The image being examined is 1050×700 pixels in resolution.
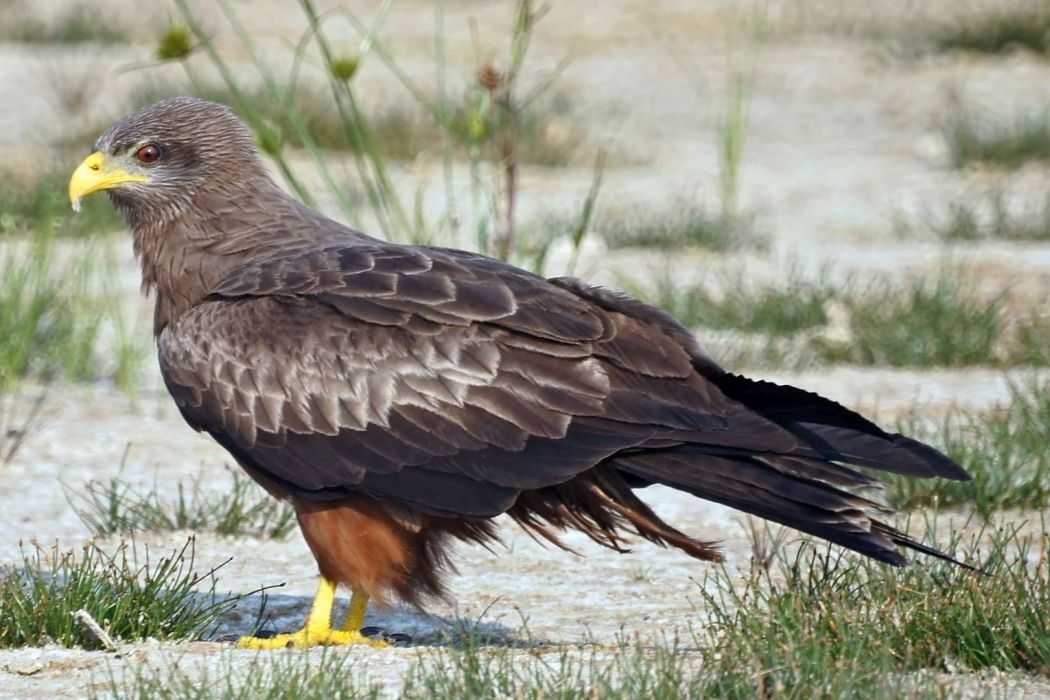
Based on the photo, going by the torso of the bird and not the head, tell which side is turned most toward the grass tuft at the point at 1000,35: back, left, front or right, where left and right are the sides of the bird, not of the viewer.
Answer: right

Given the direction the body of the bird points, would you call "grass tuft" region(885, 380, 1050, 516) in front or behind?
behind

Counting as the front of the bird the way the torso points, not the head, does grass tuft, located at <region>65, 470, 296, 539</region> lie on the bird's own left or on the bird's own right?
on the bird's own right

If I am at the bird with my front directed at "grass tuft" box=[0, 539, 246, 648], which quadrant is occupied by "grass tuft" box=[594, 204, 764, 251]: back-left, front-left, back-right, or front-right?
back-right

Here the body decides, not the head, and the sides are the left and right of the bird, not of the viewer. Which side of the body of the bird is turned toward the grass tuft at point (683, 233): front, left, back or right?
right

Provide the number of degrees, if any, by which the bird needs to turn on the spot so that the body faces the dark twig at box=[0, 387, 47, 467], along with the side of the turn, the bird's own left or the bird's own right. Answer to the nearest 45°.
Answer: approximately 45° to the bird's own right

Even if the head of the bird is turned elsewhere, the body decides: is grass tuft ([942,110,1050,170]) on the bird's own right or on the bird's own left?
on the bird's own right

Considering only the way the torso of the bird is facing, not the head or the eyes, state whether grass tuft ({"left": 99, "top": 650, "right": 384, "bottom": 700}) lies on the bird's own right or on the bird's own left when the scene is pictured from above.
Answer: on the bird's own left

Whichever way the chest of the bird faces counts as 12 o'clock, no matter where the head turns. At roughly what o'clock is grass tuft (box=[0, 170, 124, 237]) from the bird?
The grass tuft is roughly at 2 o'clock from the bird.

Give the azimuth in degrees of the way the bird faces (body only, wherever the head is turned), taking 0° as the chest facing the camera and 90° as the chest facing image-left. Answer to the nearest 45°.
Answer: approximately 90°
